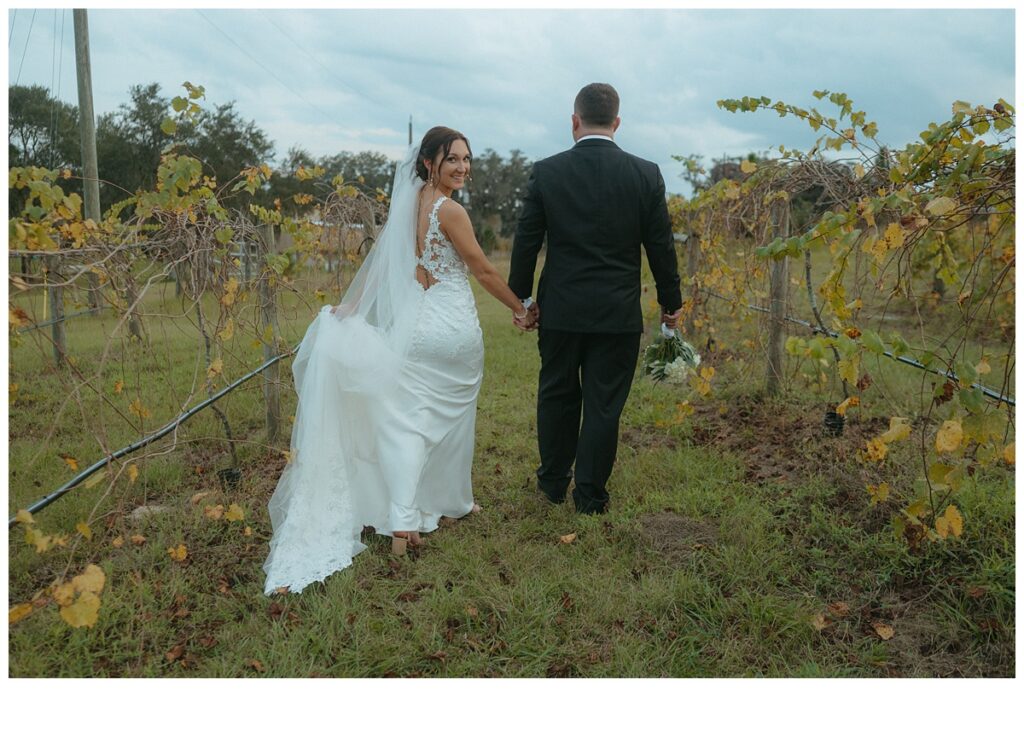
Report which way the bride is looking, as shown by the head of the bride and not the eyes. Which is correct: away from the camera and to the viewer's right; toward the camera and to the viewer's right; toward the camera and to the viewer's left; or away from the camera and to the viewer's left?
toward the camera and to the viewer's right

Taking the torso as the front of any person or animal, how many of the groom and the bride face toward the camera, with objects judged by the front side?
0

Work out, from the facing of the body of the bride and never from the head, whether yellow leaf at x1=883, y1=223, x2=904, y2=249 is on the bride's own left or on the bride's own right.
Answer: on the bride's own right

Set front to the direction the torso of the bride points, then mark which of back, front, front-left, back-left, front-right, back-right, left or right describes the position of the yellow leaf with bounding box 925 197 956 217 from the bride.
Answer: right

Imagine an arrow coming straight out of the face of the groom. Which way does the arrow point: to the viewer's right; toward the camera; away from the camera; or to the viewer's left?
away from the camera

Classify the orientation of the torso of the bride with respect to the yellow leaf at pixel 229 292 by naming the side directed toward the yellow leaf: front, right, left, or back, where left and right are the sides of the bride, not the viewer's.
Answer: left

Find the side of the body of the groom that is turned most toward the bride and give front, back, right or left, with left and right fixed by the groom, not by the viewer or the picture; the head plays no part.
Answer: left

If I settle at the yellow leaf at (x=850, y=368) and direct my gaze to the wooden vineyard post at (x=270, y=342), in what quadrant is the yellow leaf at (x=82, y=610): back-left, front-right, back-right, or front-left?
front-left

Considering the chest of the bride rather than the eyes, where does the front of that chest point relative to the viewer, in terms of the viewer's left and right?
facing away from the viewer and to the right of the viewer

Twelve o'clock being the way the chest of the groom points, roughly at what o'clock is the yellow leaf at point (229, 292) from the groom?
The yellow leaf is roughly at 9 o'clock from the groom.

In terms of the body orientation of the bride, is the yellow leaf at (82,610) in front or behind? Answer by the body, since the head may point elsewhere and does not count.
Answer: behind

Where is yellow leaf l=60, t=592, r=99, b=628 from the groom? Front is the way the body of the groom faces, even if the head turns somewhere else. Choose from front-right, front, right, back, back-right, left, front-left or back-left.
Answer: back-left

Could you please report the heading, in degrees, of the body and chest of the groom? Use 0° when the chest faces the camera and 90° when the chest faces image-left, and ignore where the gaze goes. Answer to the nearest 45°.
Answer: approximately 180°

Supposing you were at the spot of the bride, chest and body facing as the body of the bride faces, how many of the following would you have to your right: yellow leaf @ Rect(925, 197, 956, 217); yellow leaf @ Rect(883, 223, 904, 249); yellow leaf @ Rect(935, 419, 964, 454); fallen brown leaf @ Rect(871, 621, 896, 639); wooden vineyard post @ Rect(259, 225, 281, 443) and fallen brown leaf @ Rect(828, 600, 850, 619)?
5
